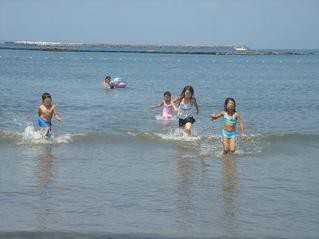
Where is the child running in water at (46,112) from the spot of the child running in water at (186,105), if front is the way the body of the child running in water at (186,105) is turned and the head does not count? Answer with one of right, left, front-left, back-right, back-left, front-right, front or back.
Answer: right

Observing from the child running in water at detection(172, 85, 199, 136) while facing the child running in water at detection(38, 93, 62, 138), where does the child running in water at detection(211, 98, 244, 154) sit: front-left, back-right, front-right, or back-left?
back-left

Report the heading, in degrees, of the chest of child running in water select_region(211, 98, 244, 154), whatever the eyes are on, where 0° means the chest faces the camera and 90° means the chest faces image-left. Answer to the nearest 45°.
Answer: approximately 0°

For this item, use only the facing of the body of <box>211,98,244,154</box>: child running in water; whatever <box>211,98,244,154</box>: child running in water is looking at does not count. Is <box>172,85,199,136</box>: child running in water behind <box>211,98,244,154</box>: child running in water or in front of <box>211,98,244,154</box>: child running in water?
behind

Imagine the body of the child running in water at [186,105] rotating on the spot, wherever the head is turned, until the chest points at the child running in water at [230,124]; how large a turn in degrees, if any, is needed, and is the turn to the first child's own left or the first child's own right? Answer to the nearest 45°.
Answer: approximately 45° to the first child's own left

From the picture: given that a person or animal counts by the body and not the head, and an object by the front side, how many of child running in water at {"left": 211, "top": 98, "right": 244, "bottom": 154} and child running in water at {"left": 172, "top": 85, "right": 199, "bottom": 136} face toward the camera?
2

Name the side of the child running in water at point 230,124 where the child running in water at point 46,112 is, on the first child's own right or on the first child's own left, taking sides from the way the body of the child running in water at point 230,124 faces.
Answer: on the first child's own right
